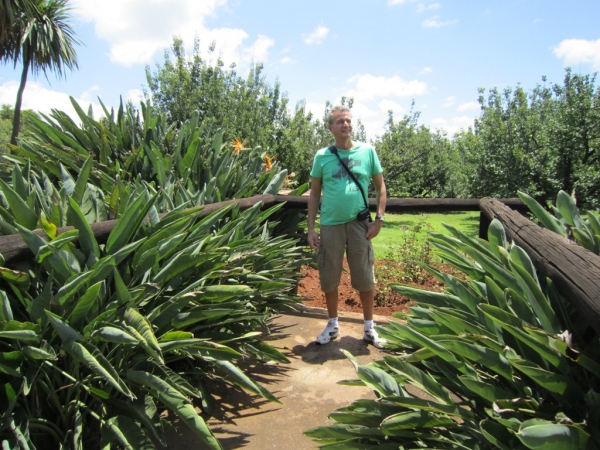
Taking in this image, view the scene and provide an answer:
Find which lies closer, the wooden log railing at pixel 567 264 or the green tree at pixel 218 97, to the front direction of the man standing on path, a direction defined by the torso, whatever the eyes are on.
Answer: the wooden log railing

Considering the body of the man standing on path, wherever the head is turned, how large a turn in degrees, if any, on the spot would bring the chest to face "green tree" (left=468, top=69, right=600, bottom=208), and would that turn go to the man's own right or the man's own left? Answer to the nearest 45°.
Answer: approximately 135° to the man's own left

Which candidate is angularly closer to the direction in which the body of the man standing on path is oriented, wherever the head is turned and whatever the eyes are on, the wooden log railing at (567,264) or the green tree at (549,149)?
the wooden log railing

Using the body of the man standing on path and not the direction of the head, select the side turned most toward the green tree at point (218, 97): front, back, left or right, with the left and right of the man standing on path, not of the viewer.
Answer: back

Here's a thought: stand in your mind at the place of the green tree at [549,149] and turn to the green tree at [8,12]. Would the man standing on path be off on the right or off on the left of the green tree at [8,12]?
left

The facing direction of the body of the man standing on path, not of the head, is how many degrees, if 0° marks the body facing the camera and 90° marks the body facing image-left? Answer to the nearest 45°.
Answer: approximately 0°

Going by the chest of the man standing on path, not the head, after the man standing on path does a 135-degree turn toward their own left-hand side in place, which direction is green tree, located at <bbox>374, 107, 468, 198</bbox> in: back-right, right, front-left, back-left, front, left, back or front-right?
front-left

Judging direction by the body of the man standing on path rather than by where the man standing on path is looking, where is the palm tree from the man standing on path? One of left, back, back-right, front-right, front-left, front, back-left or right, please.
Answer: back-right
